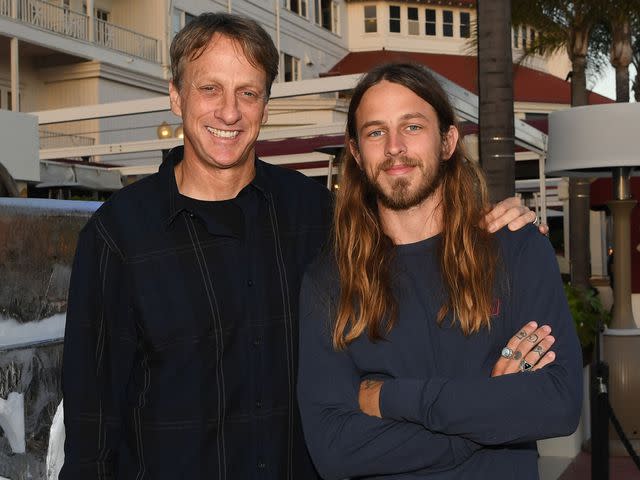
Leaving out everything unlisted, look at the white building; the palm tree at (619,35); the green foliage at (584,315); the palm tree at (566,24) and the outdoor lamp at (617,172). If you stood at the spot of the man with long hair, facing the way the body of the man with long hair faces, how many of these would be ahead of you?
0

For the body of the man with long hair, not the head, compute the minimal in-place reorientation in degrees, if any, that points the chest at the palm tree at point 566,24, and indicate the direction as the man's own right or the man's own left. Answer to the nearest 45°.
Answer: approximately 180°

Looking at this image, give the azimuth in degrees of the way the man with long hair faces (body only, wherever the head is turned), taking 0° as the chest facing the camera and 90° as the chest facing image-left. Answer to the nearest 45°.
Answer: approximately 0°

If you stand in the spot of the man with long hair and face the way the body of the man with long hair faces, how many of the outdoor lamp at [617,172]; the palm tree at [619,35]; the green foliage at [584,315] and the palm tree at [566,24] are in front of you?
0

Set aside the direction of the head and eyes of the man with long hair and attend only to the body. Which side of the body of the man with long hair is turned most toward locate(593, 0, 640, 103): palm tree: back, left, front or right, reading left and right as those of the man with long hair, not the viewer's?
back

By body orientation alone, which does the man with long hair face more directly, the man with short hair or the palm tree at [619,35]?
the man with short hair

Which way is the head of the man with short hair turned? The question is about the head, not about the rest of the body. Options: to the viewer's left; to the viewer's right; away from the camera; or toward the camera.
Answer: toward the camera

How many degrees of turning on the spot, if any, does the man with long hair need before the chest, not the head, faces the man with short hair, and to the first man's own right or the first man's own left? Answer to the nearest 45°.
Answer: approximately 90° to the first man's own right

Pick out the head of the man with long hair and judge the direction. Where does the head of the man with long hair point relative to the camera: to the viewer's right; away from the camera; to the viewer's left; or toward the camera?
toward the camera

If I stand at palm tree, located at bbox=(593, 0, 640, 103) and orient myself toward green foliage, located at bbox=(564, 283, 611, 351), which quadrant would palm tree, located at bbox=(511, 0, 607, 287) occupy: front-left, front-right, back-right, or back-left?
front-right

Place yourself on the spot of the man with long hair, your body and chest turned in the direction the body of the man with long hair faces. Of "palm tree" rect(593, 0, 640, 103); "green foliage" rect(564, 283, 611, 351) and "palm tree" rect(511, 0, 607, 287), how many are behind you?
3

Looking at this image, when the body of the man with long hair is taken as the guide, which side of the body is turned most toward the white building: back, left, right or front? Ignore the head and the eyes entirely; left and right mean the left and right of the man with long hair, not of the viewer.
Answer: back

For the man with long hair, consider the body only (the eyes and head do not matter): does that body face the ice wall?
no

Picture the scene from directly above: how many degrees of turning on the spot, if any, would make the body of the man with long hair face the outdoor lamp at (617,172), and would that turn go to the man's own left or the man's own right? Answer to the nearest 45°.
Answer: approximately 180°

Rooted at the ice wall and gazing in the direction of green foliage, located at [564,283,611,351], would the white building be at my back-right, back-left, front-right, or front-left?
front-left
